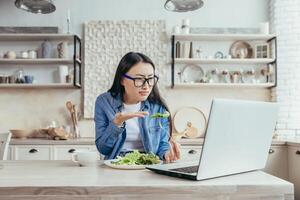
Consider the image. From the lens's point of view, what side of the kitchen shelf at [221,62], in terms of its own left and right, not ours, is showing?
front

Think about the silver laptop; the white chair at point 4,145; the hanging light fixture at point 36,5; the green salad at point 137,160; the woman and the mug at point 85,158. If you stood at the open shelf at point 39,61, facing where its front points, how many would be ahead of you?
6

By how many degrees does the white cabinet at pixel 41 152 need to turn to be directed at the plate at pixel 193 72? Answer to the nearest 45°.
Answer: approximately 90° to its left

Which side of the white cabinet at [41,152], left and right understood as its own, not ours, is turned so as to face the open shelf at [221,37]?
left

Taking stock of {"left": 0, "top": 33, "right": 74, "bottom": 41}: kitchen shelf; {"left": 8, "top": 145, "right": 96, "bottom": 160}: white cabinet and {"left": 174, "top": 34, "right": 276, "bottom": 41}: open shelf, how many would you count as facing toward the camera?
3

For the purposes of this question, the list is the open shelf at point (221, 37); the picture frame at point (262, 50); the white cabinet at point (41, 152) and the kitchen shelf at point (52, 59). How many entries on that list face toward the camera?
4

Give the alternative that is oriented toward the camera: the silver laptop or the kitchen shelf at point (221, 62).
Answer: the kitchen shelf

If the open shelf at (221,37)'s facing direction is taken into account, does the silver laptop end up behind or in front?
in front

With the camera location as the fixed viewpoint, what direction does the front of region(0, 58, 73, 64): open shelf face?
facing the viewer

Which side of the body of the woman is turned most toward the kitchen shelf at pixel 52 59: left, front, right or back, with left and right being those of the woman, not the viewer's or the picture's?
back

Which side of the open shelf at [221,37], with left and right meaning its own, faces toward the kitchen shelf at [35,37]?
right

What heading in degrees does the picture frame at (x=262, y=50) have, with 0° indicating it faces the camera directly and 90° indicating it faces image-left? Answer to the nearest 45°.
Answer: approximately 0°

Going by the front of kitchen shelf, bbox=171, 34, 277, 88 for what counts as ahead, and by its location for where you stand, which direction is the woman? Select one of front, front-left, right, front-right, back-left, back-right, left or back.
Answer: front

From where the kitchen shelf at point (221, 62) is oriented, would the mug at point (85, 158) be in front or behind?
in front

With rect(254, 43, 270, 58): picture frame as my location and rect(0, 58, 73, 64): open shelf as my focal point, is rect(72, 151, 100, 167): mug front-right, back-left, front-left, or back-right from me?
front-left

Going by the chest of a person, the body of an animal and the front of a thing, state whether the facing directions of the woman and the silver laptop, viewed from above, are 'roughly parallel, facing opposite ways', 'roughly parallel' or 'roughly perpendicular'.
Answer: roughly parallel, facing opposite ways

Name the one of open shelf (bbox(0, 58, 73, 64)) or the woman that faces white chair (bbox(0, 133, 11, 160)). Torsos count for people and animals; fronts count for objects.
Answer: the open shelf

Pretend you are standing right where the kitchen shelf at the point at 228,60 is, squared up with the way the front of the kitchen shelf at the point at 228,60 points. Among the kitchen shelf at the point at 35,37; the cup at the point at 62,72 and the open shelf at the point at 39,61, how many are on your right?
3

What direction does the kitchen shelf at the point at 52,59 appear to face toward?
toward the camera
